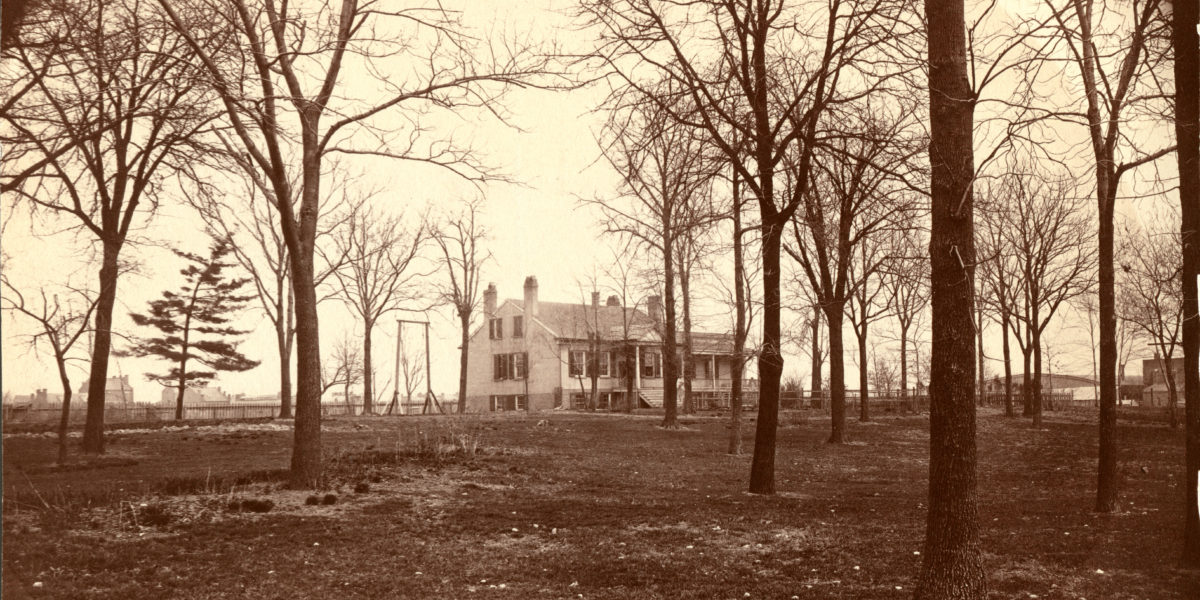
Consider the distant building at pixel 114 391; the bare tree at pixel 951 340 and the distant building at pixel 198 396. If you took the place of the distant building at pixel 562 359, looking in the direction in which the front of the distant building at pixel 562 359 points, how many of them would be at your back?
2

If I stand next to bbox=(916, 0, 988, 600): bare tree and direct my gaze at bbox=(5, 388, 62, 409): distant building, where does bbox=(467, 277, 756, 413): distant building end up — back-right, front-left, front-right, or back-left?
front-right

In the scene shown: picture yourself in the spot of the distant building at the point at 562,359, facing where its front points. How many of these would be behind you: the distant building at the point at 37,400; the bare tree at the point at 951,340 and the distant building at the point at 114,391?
2

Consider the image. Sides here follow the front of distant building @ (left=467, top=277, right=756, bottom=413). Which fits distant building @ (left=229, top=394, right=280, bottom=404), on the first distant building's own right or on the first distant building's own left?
on the first distant building's own right

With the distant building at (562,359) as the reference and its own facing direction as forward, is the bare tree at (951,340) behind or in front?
in front
